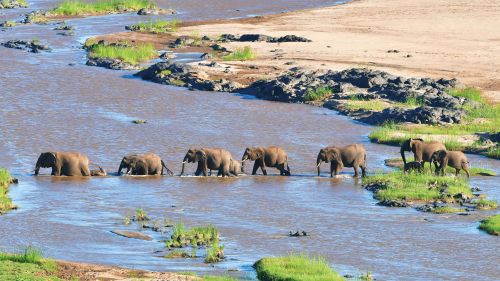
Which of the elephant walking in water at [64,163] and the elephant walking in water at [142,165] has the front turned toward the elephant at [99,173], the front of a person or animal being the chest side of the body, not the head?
the elephant walking in water at [142,165]

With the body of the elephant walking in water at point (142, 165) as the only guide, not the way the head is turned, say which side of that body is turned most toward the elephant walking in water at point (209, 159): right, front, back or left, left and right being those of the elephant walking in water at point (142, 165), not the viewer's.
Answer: back

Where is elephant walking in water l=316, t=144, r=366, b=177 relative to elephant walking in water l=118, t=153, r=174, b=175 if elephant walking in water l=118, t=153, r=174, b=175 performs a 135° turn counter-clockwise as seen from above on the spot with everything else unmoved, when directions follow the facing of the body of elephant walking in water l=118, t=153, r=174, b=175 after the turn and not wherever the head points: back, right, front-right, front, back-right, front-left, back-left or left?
front-left

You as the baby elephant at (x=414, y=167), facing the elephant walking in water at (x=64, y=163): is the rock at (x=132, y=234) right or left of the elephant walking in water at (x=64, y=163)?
left

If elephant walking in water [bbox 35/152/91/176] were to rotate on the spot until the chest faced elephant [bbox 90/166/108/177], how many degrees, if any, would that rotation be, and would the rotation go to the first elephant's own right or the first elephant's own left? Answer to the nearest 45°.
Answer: approximately 180°

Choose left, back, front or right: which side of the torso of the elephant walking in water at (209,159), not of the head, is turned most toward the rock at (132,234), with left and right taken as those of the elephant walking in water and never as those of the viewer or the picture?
left

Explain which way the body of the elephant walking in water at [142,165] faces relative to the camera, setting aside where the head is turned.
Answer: to the viewer's left

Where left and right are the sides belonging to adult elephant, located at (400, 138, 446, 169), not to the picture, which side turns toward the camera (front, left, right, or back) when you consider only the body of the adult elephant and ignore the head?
left

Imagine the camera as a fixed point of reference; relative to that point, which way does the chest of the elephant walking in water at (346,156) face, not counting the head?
to the viewer's left

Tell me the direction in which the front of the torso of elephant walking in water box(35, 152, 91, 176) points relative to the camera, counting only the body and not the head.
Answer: to the viewer's left
